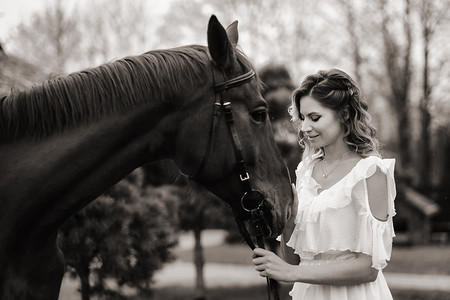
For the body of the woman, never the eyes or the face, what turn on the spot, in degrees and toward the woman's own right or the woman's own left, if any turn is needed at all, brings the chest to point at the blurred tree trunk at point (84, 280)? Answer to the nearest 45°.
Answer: approximately 90° to the woman's own right

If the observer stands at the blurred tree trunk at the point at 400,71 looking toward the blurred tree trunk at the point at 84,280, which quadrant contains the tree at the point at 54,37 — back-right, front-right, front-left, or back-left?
front-right

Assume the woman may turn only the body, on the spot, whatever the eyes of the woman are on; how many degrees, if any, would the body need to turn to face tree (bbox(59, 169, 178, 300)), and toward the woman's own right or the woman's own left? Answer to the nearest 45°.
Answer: approximately 90° to the woman's own right

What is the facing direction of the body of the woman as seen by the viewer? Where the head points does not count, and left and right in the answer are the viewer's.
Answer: facing the viewer and to the left of the viewer

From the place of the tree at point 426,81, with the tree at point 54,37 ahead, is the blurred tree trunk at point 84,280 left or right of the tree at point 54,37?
left

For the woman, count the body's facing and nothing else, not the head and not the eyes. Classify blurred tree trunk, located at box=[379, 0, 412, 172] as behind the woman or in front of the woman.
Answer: behind

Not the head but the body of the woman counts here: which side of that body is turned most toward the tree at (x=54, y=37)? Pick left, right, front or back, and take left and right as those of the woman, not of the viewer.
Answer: right

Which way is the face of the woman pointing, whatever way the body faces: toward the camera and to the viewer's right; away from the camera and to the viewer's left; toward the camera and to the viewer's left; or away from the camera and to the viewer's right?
toward the camera and to the viewer's left

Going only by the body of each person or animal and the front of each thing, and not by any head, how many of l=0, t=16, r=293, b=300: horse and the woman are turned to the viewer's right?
1

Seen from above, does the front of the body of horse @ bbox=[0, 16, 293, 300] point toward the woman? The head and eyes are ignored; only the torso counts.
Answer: yes

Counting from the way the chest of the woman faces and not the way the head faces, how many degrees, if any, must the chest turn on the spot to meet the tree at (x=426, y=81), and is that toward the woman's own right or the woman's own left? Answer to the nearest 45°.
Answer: approximately 135° to the woman's own right

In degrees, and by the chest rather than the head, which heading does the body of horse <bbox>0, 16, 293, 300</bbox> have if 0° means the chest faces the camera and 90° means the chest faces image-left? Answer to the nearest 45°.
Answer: approximately 270°

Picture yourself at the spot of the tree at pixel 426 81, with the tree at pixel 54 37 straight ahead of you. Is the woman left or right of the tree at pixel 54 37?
left

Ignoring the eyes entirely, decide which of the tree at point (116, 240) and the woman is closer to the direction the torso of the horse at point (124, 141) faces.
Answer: the woman

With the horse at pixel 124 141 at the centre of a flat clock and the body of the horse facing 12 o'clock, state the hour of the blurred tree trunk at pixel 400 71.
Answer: The blurred tree trunk is roughly at 10 o'clock from the horse.
